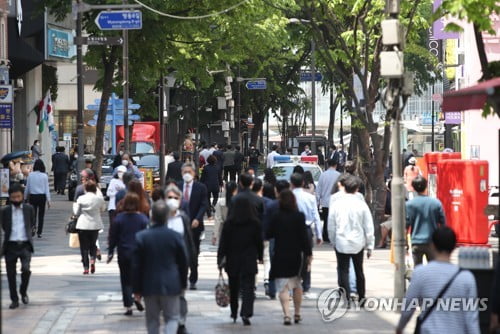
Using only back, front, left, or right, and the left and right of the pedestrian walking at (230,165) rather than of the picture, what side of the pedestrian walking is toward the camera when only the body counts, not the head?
back

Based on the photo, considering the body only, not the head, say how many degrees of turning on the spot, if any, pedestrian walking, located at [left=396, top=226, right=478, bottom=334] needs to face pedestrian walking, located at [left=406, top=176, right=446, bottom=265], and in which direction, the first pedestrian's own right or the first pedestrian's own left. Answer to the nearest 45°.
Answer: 0° — they already face them

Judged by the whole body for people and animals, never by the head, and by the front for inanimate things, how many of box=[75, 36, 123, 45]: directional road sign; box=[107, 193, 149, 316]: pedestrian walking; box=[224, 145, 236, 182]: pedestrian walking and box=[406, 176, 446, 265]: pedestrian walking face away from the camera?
3

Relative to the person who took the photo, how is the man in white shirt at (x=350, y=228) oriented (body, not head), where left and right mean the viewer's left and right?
facing away from the viewer

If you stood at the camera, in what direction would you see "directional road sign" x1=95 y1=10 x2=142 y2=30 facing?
facing the viewer

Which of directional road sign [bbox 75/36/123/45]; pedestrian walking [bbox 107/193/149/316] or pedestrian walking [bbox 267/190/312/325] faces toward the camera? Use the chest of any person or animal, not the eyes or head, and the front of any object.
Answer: the directional road sign

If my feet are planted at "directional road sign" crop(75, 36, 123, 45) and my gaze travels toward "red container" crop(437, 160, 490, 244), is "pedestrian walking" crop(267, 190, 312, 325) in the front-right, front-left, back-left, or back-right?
front-right

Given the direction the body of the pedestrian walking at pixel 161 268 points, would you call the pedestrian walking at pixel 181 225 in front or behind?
in front

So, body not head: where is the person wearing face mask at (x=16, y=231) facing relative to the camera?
toward the camera

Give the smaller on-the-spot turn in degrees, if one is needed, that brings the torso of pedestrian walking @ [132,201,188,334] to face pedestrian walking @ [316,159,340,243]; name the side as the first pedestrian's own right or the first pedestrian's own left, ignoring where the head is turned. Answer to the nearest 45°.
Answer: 0° — they already face them

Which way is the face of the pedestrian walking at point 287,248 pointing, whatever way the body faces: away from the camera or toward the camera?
away from the camera

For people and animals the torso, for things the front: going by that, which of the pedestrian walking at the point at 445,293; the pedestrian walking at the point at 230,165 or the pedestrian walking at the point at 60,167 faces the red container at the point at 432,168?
the pedestrian walking at the point at 445,293
